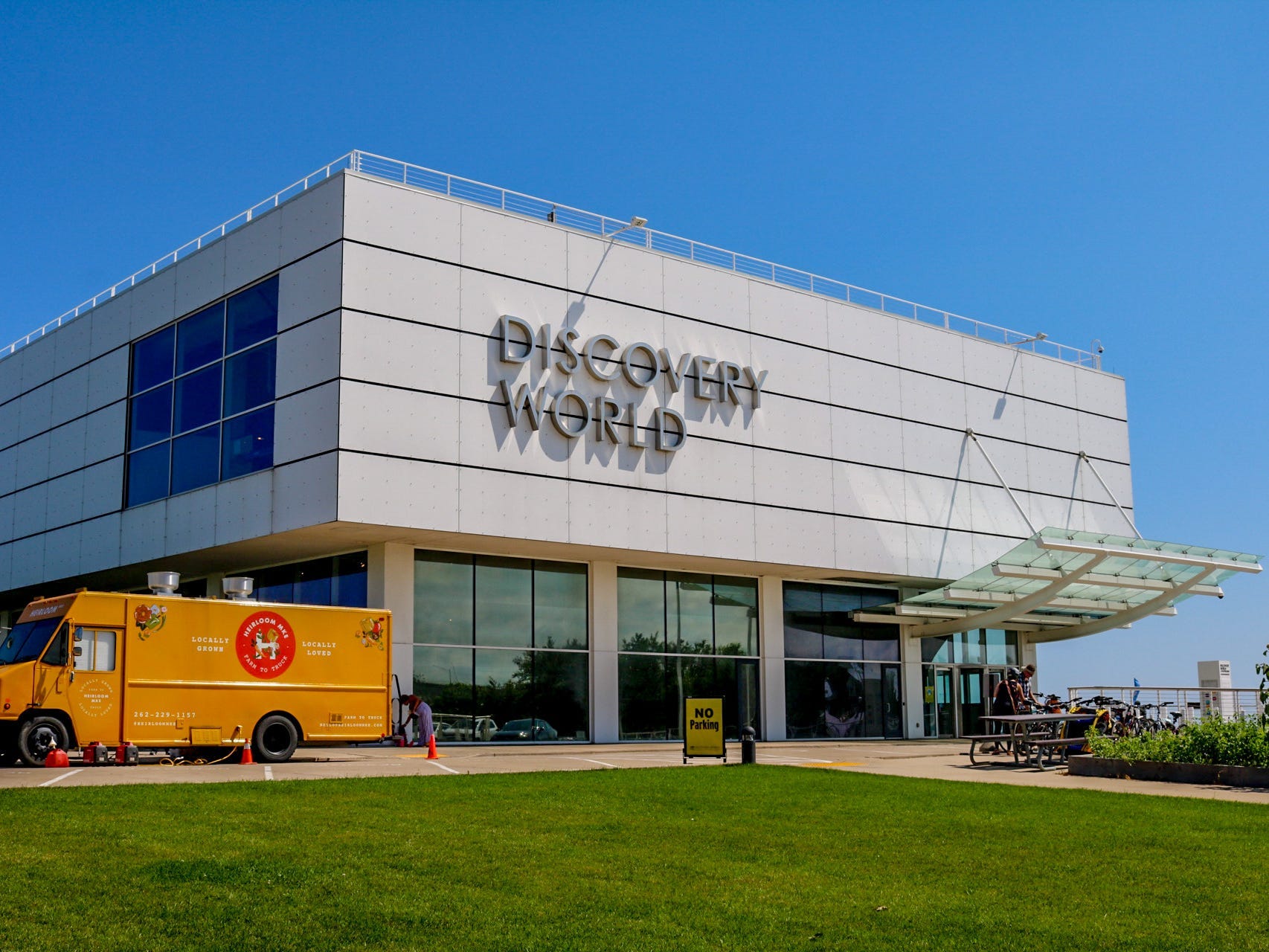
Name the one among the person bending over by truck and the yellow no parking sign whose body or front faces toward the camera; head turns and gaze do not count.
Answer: the yellow no parking sign

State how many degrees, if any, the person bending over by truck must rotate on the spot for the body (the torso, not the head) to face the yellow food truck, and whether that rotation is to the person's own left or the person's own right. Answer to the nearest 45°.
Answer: approximately 45° to the person's own left

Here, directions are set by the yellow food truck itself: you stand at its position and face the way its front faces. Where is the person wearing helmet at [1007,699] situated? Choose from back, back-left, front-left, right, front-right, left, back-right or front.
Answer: back-left

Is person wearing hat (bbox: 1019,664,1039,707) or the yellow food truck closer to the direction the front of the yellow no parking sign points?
the yellow food truck

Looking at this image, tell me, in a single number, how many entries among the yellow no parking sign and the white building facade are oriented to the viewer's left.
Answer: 0

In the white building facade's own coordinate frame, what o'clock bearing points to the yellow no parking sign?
The yellow no parking sign is roughly at 1 o'clock from the white building facade.

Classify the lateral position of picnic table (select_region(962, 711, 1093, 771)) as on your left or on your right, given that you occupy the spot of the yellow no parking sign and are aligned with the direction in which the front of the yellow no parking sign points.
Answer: on your left

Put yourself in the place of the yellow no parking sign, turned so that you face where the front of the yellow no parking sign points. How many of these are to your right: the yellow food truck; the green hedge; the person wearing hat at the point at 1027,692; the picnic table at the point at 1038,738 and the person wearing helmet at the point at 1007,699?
1

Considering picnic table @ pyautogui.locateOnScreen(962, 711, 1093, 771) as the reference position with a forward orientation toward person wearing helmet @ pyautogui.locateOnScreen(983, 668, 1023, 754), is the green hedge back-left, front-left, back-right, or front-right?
back-right

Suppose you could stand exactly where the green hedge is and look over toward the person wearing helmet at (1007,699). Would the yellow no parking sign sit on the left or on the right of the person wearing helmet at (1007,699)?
left

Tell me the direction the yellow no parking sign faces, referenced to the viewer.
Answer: facing the viewer

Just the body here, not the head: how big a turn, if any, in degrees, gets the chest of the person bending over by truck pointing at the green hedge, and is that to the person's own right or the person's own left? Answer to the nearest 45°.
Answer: approximately 135° to the person's own left

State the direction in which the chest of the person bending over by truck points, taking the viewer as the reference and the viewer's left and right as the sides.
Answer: facing to the left of the viewer

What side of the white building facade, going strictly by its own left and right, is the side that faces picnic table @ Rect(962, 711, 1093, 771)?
front
